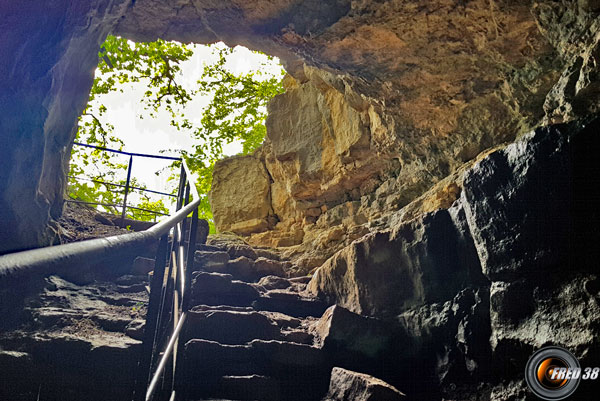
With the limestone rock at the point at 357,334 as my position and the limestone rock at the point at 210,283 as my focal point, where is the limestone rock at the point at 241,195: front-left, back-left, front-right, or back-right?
front-right

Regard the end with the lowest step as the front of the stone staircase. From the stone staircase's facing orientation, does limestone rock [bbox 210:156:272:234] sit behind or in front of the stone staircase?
behind

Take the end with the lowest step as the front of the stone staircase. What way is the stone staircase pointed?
toward the camera
